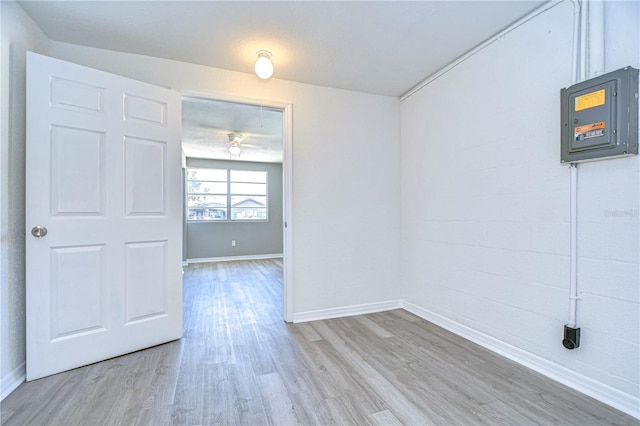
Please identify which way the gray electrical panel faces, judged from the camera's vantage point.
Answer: facing the viewer and to the left of the viewer

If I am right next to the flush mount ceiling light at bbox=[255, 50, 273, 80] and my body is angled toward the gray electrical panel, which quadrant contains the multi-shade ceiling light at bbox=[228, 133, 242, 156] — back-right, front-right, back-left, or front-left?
back-left

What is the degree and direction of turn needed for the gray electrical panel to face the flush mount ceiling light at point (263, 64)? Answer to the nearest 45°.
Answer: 0° — it already faces it

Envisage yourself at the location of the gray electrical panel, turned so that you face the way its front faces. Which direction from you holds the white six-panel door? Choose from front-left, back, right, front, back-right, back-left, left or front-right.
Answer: front

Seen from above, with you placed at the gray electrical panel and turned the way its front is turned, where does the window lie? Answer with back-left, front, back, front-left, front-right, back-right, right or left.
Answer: front-right

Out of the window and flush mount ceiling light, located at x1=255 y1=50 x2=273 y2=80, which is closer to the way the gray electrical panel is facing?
the flush mount ceiling light
